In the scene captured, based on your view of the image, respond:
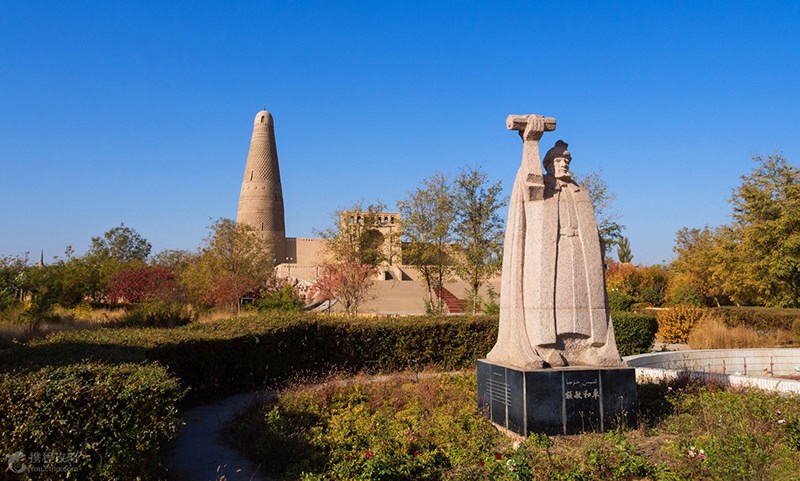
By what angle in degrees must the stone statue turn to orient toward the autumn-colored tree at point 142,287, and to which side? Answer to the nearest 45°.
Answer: approximately 180°

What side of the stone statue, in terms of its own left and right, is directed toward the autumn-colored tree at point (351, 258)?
back

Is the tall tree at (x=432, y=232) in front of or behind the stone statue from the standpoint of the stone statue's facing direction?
behind

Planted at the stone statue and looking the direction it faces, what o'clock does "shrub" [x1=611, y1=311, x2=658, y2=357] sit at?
The shrub is roughly at 8 o'clock from the stone statue.

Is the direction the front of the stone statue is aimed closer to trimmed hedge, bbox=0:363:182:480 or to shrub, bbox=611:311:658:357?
the trimmed hedge

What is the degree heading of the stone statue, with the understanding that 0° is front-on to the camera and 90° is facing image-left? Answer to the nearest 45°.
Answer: approximately 315°

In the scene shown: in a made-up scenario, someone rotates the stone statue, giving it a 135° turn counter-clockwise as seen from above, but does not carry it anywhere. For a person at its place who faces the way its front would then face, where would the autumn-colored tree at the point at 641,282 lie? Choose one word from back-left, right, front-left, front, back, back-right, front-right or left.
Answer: front

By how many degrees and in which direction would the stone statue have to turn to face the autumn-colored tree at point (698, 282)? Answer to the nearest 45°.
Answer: approximately 135° to its left

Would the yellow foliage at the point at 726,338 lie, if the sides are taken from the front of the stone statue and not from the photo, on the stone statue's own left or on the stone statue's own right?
on the stone statue's own left

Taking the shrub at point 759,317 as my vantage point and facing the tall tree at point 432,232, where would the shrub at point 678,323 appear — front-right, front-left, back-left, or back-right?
front-left

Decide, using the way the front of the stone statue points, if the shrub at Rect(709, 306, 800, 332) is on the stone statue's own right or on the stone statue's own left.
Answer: on the stone statue's own left

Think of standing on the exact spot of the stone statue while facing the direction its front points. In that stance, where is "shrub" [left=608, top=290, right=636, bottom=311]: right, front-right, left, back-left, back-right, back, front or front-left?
back-left

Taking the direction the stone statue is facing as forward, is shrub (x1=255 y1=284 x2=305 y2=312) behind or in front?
behind
